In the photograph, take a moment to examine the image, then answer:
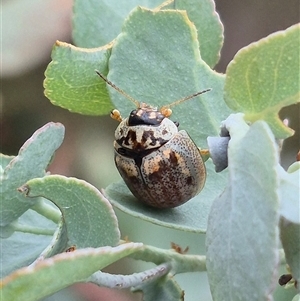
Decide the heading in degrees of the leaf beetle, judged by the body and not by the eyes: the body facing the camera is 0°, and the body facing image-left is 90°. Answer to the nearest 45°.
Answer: approximately 180°
